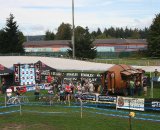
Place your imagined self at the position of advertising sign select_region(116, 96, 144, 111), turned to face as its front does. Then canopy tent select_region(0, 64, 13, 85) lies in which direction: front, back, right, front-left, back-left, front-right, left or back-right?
back-right

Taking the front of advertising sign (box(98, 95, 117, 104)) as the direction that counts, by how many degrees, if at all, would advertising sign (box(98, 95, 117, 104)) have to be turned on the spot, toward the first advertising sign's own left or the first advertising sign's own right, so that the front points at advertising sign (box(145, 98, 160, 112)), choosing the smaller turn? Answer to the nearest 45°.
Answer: approximately 45° to the first advertising sign's own left

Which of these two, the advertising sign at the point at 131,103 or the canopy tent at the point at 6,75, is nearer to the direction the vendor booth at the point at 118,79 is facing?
the advertising sign

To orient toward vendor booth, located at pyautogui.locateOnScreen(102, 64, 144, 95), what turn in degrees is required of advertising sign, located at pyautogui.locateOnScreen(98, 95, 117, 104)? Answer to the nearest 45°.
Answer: approximately 180°

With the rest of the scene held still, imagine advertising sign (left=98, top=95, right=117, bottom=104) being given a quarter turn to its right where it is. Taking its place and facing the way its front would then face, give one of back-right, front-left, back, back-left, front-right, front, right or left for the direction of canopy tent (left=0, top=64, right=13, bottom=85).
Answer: front-right

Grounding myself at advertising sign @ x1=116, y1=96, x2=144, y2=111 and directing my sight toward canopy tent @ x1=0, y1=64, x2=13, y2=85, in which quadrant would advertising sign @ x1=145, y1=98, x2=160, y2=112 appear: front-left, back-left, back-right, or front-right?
back-right

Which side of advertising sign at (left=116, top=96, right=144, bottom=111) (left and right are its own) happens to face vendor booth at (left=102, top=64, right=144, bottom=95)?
back

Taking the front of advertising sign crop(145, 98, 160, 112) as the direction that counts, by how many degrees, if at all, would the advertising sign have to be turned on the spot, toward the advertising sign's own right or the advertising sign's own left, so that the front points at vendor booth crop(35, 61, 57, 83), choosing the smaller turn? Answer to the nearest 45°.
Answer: approximately 135° to the advertising sign's own right

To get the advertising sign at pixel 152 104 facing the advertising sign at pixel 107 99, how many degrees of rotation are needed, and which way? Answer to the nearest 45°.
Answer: approximately 135° to its right
